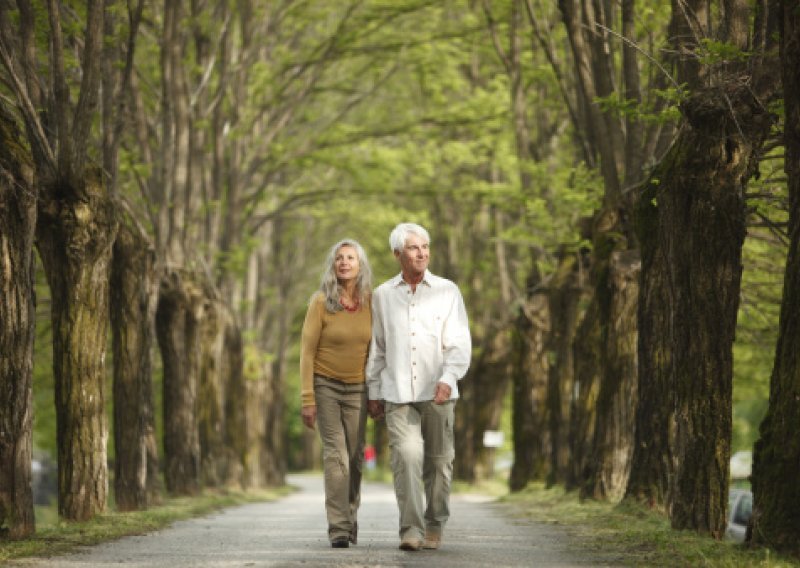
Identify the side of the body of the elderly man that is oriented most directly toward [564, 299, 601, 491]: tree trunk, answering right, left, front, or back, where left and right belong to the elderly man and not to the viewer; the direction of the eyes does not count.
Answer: back

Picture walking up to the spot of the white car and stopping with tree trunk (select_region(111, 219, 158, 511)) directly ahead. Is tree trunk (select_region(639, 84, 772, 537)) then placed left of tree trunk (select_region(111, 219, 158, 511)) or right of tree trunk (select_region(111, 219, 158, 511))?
left

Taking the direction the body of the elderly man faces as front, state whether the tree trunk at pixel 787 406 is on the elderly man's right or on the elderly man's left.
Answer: on the elderly man's left

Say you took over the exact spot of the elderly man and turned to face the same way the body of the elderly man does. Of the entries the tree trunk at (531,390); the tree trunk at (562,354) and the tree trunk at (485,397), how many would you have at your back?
3

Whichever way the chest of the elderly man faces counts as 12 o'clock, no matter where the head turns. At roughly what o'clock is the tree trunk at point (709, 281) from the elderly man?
The tree trunk is roughly at 8 o'clock from the elderly man.

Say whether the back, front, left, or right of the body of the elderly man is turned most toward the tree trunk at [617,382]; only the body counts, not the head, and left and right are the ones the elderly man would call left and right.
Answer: back

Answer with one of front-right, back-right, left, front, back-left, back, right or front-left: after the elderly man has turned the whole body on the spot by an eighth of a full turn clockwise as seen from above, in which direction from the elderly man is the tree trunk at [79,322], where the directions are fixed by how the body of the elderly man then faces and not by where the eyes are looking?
right

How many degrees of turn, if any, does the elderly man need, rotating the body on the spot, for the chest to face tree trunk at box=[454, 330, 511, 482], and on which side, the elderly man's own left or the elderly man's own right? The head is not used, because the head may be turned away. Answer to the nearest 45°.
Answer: approximately 180°

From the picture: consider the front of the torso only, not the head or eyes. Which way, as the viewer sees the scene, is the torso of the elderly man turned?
toward the camera

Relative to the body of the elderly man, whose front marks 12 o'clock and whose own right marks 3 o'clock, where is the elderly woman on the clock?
The elderly woman is roughly at 4 o'clock from the elderly man.

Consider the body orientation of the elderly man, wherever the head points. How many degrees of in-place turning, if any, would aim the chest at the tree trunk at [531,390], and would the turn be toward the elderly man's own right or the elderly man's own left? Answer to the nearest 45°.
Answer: approximately 180°

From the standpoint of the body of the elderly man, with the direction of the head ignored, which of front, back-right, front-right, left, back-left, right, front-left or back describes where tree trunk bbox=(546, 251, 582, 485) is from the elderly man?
back

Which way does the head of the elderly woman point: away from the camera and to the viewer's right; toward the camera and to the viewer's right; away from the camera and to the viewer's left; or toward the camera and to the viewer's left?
toward the camera and to the viewer's right

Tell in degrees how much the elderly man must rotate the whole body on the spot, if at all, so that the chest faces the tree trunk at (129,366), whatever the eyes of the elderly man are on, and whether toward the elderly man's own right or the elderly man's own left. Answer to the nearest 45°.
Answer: approximately 135° to the elderly man's own right

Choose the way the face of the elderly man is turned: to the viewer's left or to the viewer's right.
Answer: to the viewer's right
